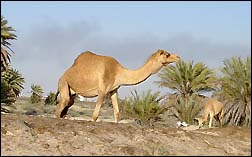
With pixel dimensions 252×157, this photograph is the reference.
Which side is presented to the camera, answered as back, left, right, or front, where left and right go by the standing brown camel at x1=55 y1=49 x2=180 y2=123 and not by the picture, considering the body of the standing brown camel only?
right

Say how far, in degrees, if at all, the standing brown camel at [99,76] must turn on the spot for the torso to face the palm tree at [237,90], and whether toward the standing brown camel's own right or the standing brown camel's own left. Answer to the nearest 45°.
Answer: approximately 45° to the standing brown camel's own left

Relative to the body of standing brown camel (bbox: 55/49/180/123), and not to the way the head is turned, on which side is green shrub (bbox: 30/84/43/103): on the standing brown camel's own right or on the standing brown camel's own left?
on the standing brown camel's own left

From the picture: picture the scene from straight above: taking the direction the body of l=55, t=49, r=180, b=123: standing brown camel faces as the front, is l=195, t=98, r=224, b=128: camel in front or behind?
in front

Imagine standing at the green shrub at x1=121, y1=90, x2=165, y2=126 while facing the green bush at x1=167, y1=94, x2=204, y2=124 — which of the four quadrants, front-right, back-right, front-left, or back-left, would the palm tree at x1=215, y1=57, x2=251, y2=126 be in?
front-right

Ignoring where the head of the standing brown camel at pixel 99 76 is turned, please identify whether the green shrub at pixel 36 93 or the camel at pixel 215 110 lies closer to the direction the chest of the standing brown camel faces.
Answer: the camel

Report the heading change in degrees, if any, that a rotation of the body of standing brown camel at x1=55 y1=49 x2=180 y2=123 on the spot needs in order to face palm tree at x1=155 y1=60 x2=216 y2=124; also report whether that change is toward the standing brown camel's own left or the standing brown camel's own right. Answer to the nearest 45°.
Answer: approximately 45° to the standing brown camel's own left
